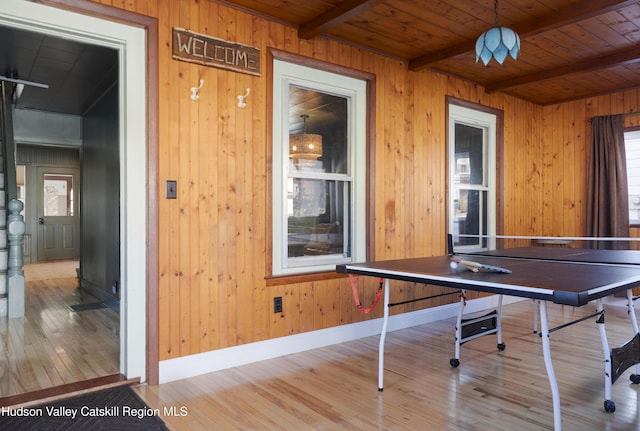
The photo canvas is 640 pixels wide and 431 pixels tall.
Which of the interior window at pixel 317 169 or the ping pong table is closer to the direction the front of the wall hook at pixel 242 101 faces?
the ping pong table

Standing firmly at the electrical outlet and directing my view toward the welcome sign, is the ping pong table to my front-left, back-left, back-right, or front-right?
back-left

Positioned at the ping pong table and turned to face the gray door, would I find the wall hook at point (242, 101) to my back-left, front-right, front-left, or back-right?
front-left

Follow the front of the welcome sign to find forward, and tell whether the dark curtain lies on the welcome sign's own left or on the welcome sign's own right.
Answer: on the welcome sign's own left

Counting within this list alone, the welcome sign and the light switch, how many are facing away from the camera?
0

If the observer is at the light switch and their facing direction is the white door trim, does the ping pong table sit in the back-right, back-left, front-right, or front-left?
back-left

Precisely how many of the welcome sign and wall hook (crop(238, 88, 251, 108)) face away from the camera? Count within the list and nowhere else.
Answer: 0

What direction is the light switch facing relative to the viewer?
toward the camera

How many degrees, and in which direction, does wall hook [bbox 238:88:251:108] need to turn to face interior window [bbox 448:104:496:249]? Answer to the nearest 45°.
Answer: approximately 90° to its left
